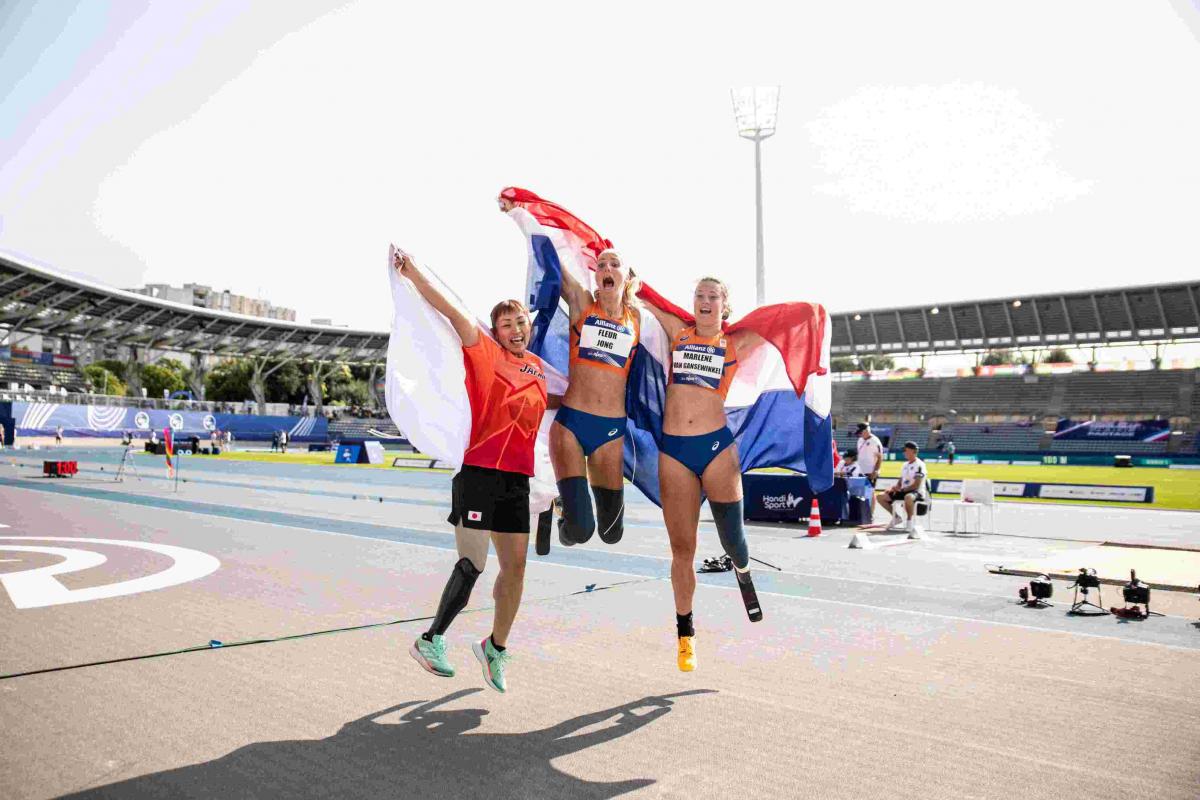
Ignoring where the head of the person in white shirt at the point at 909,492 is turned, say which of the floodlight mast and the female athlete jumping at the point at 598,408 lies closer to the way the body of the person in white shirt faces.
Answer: the female athlete jumping

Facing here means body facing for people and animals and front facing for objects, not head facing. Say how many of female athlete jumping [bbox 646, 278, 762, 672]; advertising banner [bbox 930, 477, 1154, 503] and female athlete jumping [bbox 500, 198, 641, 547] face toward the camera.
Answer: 3

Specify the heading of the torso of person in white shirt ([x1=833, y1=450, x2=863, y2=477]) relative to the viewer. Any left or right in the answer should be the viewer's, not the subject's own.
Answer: facing the viewer and to the left of the viewer

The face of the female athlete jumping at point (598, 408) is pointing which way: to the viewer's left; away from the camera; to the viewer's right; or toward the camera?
toward the camera

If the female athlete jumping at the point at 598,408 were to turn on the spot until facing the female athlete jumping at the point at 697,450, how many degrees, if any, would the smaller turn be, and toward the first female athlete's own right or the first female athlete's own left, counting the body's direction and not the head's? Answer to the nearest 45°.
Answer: approximately 90° to the first female athlete's own left

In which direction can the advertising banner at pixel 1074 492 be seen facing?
toward the camera

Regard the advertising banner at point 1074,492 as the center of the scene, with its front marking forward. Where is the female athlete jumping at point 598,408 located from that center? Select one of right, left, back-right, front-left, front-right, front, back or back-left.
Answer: front

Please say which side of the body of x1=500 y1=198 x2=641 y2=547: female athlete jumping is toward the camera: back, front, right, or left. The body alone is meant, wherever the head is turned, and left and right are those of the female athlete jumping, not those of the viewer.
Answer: front

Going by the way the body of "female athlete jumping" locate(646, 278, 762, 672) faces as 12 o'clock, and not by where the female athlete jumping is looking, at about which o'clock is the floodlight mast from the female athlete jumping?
The floodlight mast is roughly at 6 o'clock from the female athlete jumping.

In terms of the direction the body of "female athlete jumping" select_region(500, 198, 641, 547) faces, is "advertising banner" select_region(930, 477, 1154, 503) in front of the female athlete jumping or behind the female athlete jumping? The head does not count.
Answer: behind

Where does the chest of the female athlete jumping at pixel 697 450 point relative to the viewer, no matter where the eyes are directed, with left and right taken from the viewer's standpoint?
facing the viewer

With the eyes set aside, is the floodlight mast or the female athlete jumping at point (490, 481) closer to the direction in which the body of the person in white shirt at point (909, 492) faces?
the female athlete jumping

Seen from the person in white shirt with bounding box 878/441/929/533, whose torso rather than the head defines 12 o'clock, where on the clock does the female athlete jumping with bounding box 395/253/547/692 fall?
The female athlete jumping is roughly at 11 o'clock from the person in white shirt.

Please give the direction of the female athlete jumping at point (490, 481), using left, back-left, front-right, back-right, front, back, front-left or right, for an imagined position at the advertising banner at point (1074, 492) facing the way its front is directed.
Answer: front
